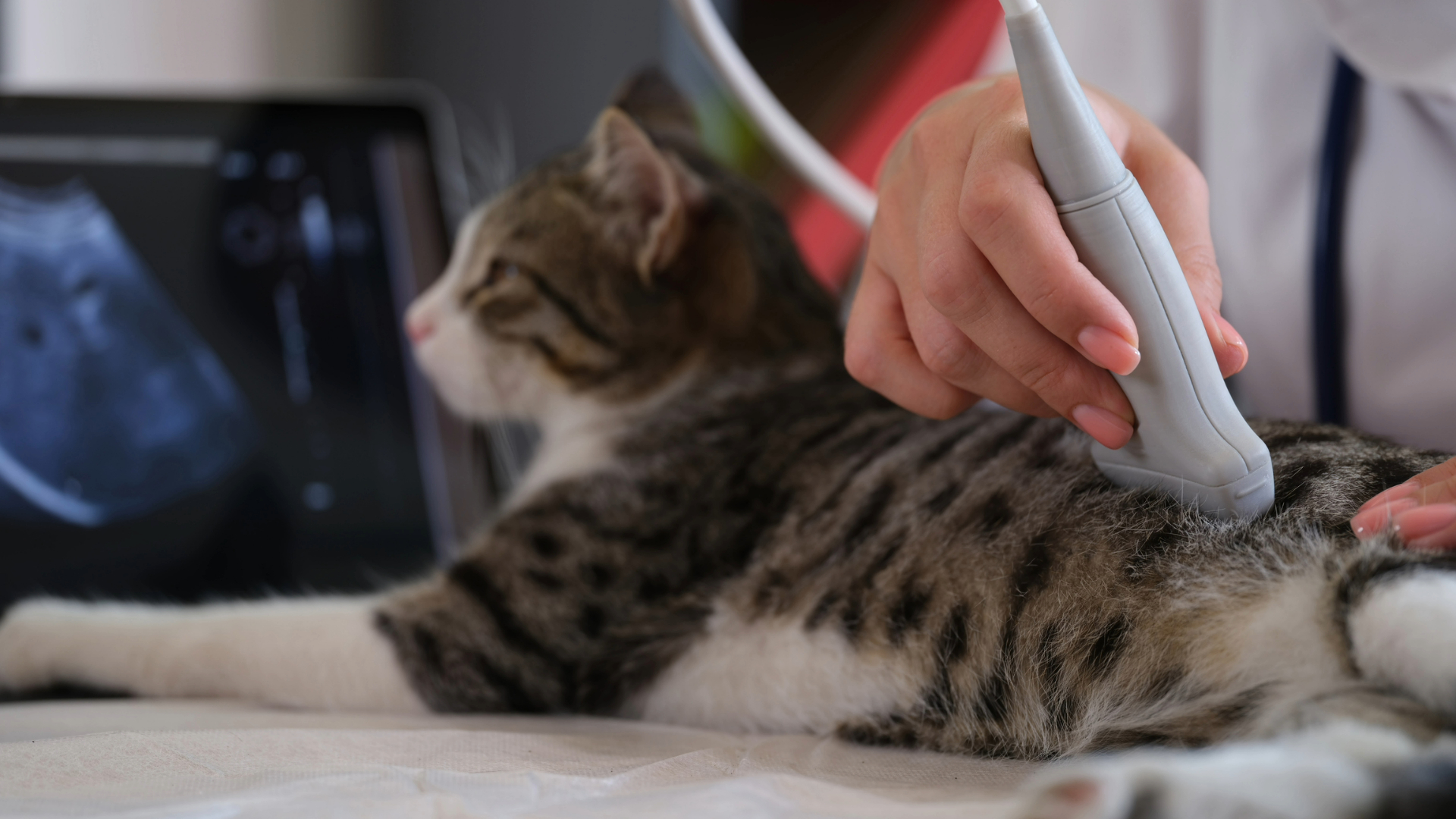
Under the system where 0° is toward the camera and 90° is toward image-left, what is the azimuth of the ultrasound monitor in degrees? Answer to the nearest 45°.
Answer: approximately 0°

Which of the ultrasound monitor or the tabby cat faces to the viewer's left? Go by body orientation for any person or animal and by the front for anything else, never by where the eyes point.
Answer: the tabby cat

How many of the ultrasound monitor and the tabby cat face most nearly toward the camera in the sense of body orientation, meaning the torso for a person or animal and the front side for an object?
1

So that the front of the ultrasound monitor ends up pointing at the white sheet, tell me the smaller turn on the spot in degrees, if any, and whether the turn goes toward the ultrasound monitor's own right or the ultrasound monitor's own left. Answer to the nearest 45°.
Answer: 0° — it already faces it

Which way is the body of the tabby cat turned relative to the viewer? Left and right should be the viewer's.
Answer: facing to the left of the viewer
